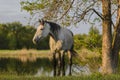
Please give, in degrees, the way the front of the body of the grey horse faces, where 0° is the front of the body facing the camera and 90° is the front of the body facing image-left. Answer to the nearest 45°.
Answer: approximately 45°
